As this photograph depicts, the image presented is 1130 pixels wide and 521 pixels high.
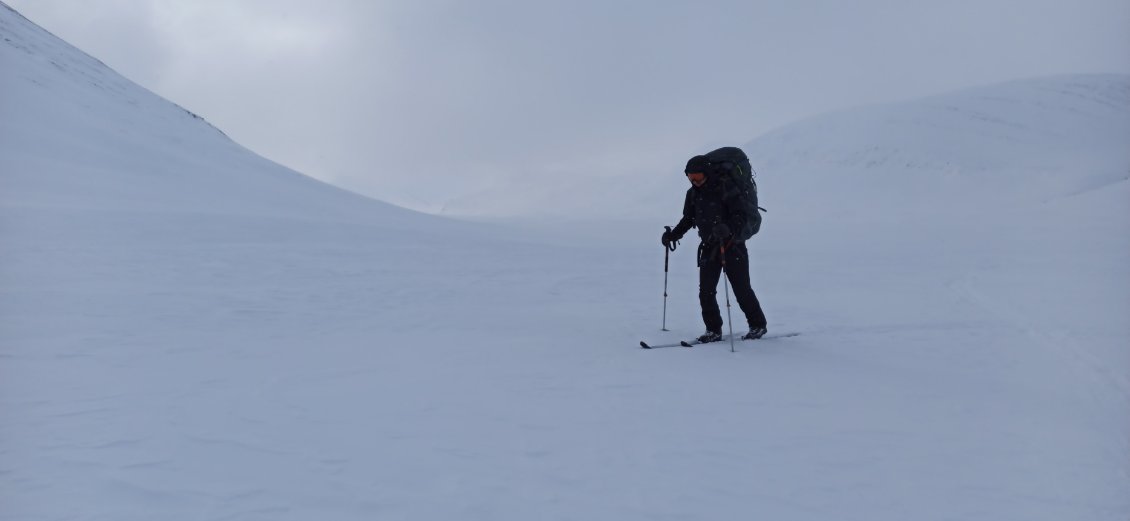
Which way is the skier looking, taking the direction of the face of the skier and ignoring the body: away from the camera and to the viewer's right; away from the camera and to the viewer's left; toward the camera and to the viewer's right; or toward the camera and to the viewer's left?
toward the camera and to the viewer's left

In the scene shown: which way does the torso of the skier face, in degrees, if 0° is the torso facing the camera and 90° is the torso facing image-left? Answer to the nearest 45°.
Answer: approximately 45°
